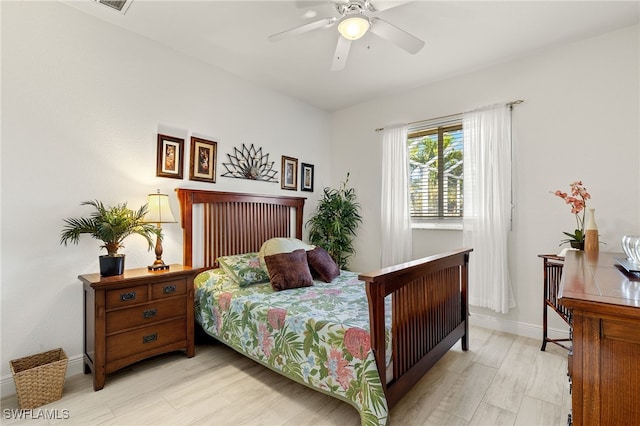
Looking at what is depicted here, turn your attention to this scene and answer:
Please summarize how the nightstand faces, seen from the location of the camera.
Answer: facing the viewer and to the right of the viewer

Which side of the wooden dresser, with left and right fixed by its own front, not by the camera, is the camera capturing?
left

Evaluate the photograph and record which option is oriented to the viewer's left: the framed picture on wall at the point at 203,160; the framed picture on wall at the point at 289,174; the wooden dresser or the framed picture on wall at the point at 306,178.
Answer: the wooden dresser

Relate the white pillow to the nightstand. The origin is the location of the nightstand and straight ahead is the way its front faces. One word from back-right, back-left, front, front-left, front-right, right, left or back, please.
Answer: front-left

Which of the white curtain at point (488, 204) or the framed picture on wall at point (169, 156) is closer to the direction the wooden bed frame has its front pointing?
the white curtain

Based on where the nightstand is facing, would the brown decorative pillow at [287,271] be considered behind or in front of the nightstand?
in front

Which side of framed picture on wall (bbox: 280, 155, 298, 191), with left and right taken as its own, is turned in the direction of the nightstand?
right

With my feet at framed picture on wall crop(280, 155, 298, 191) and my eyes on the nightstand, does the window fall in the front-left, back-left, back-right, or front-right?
back-left
